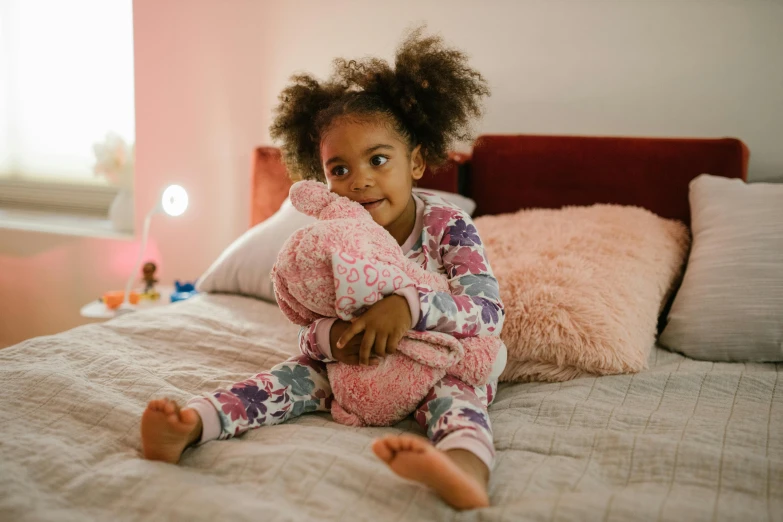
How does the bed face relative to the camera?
toward the camera

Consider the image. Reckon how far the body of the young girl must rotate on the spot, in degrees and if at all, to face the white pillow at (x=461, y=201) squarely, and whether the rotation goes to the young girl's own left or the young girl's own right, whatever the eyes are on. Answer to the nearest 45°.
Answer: approximately 135° to the young girl's own right

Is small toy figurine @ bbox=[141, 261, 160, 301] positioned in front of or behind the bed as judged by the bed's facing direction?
behind

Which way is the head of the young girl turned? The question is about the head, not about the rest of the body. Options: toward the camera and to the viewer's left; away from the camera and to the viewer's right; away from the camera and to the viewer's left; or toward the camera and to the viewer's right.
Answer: toward the camera and to the viewer's left

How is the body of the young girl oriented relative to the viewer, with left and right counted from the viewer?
facing the viewer and to the left of the viewer

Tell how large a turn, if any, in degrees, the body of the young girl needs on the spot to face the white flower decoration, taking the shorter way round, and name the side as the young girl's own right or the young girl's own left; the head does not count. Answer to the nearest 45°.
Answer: approximately 90° to the young girl's own right

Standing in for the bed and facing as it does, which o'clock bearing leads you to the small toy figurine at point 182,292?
The small toy figurine is roughly at 5 o'clock from the bed.
